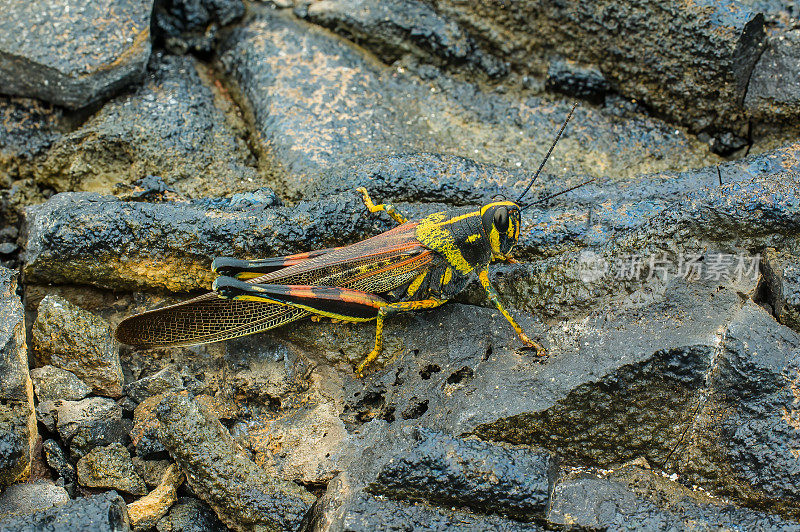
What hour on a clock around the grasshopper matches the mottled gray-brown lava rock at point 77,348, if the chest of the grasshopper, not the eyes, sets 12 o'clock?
The mottled gray-brown lava rock is roughly at 6 o'clock from the grasshopper.

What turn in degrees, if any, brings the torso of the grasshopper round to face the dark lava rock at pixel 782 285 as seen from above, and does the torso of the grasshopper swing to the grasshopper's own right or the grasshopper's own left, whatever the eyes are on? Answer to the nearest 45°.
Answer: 0° — it already faces it

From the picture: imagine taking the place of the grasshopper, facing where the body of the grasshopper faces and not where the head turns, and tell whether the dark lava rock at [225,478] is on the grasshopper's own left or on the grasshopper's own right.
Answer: on the grasshopper's own right

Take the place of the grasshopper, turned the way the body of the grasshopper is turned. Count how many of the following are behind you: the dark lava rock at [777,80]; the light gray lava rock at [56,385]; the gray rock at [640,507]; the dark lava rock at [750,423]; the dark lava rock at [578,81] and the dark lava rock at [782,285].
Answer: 1

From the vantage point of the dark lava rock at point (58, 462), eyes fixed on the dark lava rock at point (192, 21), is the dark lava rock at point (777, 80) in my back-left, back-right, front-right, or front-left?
front-right

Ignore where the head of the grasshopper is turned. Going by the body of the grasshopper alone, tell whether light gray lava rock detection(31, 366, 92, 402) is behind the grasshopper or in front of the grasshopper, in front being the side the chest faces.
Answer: behind

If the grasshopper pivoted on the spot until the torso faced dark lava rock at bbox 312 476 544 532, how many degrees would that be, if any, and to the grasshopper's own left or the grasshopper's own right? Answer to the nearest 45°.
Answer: approximately 90° to the grasshopper's own right

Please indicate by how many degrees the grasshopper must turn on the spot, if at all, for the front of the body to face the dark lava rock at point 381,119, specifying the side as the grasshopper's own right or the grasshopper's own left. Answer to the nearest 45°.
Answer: approximately 90° to the grasshopper's own left

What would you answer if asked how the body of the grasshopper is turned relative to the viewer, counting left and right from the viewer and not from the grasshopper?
facing to the right of the viewer

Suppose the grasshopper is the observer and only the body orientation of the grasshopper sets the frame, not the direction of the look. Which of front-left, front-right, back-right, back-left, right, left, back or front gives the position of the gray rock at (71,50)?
back-left

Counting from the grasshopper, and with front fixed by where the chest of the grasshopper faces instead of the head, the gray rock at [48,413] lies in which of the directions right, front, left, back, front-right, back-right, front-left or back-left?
back

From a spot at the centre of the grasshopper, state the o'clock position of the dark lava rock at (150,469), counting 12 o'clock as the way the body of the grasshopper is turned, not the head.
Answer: The dark lava rock is roughly at 5 o'clock from the grasshopper.

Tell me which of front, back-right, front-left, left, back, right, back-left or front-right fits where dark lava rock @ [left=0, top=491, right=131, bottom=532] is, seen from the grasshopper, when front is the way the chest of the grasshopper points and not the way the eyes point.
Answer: back-right

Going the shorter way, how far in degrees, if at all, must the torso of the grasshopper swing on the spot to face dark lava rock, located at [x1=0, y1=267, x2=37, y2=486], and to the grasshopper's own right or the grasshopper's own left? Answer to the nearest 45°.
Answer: approximately 180°

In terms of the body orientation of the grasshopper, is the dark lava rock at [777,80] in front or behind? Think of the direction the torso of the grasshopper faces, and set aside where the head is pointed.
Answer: in front

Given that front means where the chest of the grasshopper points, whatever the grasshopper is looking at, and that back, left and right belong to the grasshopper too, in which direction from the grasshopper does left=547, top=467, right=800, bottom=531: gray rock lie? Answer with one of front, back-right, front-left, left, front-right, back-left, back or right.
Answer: front-right
